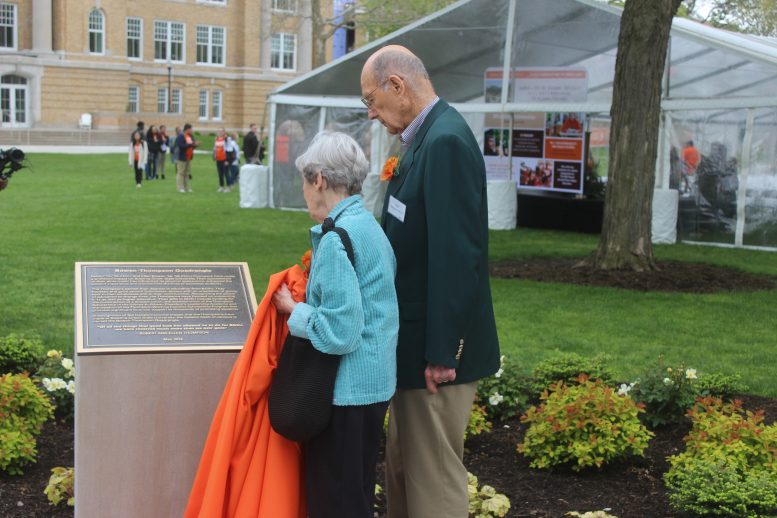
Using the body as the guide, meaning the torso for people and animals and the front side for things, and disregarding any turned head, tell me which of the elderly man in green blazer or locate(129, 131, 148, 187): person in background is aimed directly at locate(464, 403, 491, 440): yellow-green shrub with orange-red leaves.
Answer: the person in background

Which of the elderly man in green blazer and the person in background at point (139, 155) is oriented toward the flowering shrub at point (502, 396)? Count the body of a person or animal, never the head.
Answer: the person in background

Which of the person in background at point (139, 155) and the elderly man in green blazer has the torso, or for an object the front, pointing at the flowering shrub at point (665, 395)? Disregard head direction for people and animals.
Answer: the person in background

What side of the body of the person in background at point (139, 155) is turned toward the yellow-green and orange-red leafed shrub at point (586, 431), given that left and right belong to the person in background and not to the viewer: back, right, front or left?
front

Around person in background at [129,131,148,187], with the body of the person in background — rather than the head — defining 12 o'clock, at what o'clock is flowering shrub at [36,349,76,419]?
The flowering shrub is roughly at 12 o'clock from the person in background.

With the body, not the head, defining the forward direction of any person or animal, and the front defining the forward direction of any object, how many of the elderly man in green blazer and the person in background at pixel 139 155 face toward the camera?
1

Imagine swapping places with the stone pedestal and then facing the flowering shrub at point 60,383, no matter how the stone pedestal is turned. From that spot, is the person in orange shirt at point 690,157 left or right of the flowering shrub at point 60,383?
right

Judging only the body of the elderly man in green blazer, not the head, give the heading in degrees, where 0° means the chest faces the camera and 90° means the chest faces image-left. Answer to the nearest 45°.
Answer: approximately 90°

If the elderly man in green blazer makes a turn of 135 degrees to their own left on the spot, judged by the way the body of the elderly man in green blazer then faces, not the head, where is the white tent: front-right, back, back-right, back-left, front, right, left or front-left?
back-left

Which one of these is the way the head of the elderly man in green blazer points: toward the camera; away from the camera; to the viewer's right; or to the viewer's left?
to the viewer's left

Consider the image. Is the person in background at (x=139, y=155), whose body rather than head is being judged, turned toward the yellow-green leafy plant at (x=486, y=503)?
yes

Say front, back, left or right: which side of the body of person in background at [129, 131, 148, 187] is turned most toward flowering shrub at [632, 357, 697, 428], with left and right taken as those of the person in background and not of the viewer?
front

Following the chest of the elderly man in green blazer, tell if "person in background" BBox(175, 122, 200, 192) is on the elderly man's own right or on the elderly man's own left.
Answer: on the elderly man's own right

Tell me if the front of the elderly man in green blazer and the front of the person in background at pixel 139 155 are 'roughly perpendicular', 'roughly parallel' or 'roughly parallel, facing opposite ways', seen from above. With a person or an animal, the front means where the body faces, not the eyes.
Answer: roughly perpendicular
